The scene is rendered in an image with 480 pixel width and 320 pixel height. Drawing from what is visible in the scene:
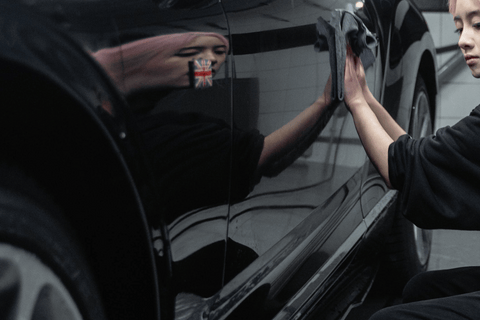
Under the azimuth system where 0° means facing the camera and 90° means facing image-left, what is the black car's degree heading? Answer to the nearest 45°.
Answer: approximately 45°

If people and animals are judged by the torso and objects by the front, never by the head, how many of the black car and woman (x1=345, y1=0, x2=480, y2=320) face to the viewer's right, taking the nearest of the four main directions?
0

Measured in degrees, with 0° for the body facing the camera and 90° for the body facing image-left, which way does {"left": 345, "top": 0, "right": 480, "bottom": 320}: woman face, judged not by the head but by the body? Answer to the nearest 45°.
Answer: approximately 90°
